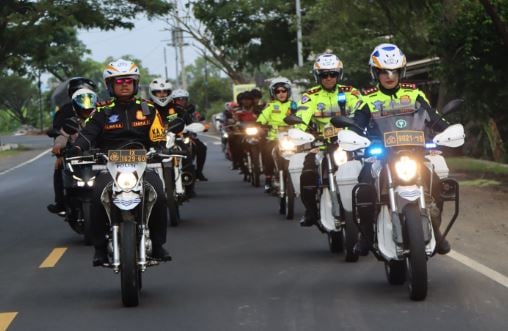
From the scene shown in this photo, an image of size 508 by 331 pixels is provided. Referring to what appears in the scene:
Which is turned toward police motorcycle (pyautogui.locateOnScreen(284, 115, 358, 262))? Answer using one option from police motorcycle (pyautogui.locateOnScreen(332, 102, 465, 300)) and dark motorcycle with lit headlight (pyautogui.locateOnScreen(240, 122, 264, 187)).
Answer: dark motorcycle with lit headlight (pyautogui.locateOnScreen(240, 122, 264, 187))

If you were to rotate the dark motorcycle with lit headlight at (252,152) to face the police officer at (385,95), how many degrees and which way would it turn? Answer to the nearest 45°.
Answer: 0° — it already faces them

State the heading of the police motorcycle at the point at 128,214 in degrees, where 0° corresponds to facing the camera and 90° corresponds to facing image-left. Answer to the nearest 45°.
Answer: approximately 0°

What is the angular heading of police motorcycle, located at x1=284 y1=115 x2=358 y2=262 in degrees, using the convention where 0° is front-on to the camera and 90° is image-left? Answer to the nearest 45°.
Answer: approximately 0°

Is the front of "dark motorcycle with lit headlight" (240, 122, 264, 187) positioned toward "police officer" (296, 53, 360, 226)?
yes
